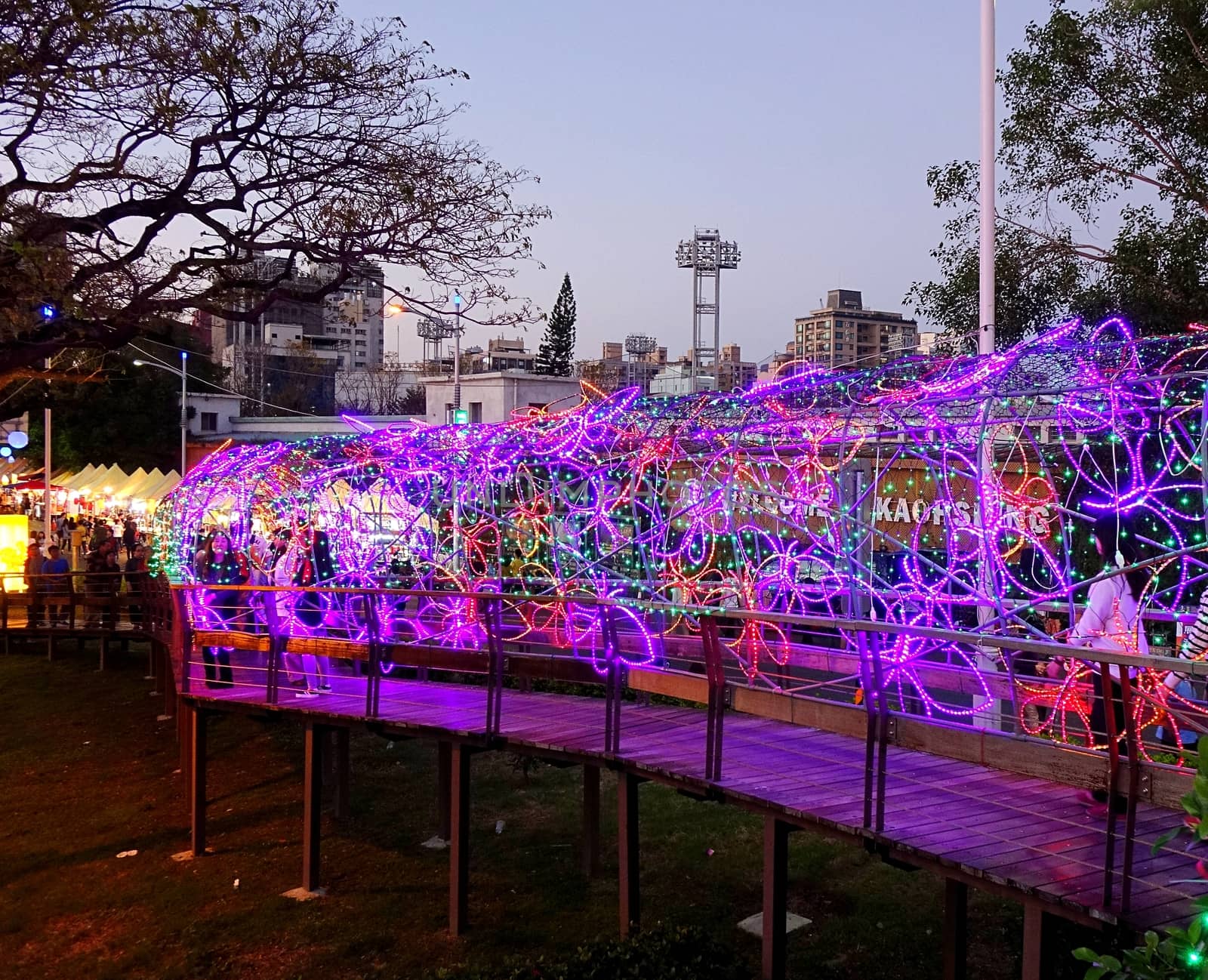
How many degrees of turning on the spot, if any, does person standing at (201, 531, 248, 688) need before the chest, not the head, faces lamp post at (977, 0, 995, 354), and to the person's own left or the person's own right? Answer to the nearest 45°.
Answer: approximately 45° to the person's own left

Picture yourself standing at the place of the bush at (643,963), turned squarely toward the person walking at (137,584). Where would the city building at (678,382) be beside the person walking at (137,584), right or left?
right

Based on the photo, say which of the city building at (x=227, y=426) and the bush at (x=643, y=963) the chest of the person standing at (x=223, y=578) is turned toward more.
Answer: the bush

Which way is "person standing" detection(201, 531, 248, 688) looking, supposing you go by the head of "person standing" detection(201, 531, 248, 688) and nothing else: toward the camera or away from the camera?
toward the camera

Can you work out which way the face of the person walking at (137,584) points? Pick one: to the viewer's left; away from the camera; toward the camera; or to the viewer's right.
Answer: toward the camera

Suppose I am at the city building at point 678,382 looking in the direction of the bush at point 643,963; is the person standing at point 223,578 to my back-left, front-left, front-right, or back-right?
front-right

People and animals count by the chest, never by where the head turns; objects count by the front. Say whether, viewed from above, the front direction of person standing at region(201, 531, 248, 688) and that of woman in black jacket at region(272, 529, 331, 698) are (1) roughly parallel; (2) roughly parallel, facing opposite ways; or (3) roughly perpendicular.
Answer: roughly perpendicular

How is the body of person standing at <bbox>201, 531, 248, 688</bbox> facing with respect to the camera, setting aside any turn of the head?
toward the camera

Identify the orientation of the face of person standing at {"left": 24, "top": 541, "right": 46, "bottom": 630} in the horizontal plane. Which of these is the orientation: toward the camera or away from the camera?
toward the camera

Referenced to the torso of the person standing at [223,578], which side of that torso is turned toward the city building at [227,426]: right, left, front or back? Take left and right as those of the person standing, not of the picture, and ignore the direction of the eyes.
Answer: back
